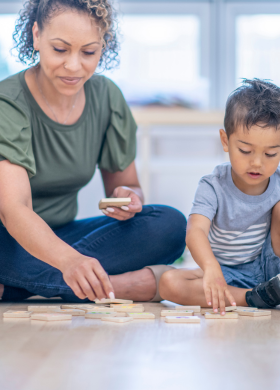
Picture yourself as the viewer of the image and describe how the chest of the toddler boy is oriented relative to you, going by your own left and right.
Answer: facing the viewer

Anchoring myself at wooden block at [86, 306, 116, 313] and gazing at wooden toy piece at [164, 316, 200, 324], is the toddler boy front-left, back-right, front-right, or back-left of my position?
front-left

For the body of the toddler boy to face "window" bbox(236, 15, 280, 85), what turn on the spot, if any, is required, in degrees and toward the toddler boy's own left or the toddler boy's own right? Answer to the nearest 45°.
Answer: approximately 180°

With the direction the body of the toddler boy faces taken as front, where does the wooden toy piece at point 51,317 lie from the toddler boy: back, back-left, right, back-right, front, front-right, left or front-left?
front-right
